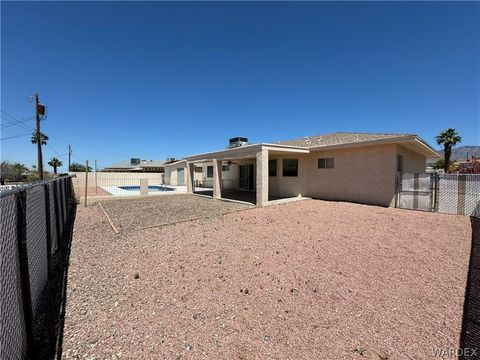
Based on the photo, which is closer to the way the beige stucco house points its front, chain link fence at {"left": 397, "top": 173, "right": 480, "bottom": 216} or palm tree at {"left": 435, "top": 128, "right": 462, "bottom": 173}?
the palm tree

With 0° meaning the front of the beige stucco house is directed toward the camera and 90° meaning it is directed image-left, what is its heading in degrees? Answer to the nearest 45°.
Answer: approximately 225°

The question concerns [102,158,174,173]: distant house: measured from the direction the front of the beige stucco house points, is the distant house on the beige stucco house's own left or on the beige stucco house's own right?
on the beige stucco house's own left

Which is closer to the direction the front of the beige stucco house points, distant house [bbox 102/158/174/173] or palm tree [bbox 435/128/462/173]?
the palm tree

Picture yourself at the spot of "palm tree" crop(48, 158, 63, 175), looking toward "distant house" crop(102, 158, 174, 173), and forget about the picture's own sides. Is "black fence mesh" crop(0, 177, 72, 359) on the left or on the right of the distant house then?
right

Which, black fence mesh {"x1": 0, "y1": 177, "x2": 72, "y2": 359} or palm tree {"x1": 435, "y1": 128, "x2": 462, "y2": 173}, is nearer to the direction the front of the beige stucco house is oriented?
the palm tree
